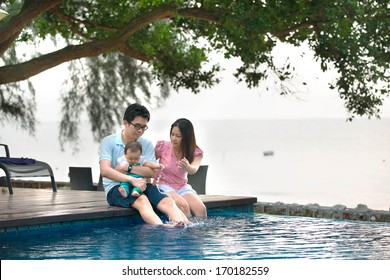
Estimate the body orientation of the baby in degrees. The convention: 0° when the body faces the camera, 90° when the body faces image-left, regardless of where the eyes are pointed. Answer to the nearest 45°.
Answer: approximately 0°

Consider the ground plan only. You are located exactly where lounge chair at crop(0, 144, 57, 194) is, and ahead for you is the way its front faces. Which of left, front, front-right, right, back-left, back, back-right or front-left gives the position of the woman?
front-right

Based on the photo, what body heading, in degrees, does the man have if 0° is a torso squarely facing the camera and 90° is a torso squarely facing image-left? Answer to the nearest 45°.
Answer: approximately 315°

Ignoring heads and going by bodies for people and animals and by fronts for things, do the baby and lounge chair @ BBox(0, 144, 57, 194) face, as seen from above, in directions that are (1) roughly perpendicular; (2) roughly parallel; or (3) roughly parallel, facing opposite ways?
roughly perpendicular

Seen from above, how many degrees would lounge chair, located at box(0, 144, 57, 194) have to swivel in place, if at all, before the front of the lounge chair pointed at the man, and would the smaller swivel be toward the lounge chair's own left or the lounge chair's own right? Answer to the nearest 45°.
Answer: approximately 45° to the lounge chair's own right

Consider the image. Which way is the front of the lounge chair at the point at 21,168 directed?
to the viewer's right
